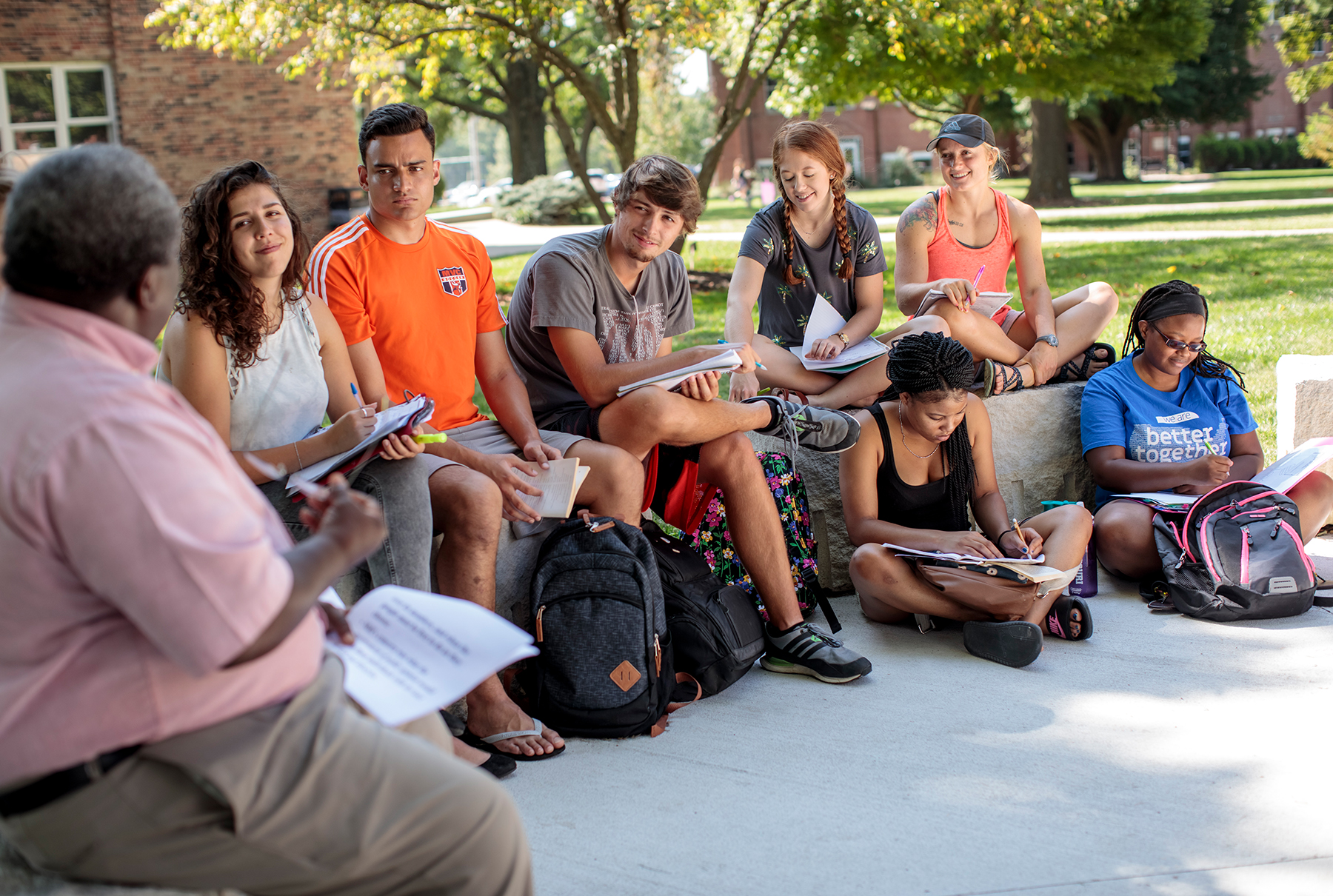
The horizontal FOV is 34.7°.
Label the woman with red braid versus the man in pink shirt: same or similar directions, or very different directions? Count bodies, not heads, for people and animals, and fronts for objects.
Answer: very different directions

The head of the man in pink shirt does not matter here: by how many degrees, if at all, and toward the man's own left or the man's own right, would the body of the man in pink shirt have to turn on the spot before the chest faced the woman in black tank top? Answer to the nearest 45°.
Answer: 0° — they already face them

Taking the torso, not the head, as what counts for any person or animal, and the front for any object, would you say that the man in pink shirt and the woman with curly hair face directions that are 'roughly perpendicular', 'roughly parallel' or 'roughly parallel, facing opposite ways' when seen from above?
roughly perpendicular

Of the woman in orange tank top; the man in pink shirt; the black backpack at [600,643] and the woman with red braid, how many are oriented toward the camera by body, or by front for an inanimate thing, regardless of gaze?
3

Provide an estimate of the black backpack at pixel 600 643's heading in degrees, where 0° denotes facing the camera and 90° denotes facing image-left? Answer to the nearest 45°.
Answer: approximately 0°

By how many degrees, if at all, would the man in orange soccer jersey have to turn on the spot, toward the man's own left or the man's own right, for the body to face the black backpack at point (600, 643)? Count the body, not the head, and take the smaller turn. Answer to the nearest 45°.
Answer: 0° — they already face it

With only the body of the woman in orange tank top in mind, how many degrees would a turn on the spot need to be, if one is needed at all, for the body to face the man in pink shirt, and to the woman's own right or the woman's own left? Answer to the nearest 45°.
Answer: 0° — they already face them

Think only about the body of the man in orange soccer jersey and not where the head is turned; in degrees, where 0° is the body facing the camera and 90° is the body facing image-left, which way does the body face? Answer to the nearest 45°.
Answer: approximately 315°

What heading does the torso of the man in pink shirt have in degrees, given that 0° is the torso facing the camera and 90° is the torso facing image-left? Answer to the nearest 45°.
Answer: approximately 225°
